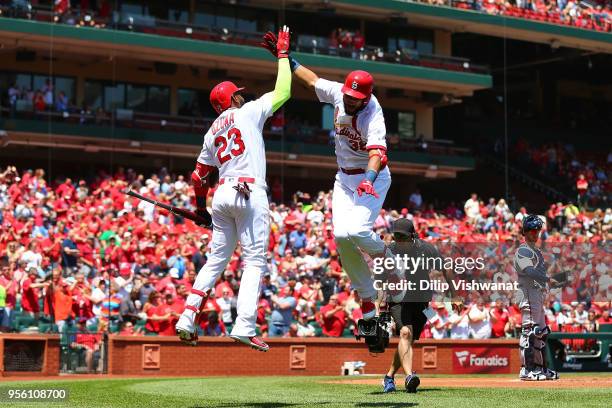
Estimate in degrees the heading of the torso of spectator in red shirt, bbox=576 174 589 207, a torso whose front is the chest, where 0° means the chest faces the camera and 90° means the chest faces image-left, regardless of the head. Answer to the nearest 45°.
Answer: approximately 0°

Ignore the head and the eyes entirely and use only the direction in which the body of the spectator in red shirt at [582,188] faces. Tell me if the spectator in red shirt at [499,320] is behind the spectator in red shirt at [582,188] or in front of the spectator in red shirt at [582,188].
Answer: in front

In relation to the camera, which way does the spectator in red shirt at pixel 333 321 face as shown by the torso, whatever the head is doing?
toward the camera

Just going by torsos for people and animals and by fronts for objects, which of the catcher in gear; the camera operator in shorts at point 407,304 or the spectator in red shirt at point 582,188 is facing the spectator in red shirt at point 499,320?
the spectator in red shirt at point 582,188

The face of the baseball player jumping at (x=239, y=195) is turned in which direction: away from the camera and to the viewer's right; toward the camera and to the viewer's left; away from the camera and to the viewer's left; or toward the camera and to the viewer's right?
away from the camera and to the viewer's right

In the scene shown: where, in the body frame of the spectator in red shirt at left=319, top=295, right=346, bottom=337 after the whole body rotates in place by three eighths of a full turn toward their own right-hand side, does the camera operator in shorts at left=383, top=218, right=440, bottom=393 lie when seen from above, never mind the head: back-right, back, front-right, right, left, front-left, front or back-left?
back-left

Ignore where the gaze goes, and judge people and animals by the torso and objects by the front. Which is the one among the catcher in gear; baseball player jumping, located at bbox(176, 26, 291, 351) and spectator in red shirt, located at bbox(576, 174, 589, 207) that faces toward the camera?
the spectator in red shirt

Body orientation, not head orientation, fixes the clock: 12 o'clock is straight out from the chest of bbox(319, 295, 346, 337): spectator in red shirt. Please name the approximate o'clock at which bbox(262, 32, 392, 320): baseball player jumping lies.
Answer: The baseball player jumping is roughly at 12 o'clock from the spectator in red shirt.

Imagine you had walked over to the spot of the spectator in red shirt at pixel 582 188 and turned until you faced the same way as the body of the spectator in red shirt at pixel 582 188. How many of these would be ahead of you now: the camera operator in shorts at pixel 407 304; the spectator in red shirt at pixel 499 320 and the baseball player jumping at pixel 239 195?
3

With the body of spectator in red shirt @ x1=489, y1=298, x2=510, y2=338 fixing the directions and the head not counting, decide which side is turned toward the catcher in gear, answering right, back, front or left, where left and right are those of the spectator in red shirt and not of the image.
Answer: front

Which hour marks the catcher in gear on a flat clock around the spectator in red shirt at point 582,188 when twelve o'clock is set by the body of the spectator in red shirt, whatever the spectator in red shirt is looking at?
The catcher in gear is roughly at 12 o'clock from the spectator in red shirt.

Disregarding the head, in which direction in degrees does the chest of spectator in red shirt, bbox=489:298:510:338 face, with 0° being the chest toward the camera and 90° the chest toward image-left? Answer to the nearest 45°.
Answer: approximately 0°

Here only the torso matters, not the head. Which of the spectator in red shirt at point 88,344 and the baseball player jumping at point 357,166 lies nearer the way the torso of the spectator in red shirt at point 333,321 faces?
the baseball player jumping

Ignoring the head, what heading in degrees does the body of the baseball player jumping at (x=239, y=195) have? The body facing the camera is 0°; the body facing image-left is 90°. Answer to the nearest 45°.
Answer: approximately 225°

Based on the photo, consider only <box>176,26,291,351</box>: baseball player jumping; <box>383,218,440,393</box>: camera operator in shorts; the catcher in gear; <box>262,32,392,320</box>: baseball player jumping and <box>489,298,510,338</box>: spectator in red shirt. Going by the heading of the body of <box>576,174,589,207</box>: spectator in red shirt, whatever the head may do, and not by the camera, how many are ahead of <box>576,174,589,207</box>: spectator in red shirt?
5
